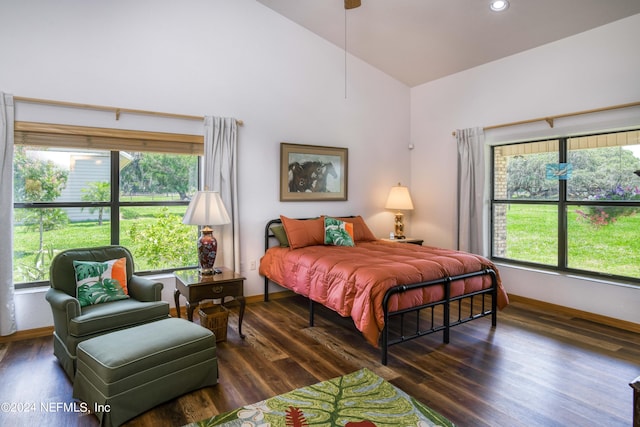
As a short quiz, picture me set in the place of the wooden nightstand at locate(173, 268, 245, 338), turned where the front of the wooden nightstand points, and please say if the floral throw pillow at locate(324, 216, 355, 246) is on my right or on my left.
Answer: on my left

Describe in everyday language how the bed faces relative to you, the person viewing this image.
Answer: facing the viewer and to the right of the viewer

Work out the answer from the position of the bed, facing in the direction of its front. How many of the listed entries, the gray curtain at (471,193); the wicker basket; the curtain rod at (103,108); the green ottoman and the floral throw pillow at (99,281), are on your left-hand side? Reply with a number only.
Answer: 1

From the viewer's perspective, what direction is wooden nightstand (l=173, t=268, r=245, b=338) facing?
toward the camera

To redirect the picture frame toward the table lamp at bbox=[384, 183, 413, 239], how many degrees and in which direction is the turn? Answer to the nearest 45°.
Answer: approximately 45° to its left

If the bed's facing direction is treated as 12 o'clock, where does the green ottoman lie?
The green ottoman is roughly at 3 o'clock from the bed.

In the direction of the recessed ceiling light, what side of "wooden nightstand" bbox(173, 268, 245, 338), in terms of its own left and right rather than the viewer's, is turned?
left

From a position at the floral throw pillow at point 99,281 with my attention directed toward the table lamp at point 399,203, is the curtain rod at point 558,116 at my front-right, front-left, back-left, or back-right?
front-right

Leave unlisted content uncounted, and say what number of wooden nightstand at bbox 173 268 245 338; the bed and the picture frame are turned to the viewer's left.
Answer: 0

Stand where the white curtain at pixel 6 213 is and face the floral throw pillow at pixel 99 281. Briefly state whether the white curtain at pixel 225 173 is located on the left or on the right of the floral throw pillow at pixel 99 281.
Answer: left

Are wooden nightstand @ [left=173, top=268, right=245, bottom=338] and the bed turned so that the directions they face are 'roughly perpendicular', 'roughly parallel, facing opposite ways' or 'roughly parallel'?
roughly parallel

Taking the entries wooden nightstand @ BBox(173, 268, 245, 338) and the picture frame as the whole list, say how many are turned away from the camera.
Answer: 0

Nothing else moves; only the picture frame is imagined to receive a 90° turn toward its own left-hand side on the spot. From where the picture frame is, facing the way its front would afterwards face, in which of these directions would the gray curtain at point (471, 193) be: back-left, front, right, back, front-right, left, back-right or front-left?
front-right

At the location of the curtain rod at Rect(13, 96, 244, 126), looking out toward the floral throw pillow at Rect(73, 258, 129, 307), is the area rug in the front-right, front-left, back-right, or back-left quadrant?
front-left

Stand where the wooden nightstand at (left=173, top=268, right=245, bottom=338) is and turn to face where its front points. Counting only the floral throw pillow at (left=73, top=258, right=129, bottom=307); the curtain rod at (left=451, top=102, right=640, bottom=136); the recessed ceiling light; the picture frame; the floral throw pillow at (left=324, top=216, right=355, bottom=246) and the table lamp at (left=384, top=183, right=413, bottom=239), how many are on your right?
1

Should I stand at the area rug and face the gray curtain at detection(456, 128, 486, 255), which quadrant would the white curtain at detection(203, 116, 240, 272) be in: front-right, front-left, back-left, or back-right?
front-left

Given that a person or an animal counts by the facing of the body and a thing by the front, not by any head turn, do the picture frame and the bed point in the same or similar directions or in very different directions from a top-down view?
same or similar directions
